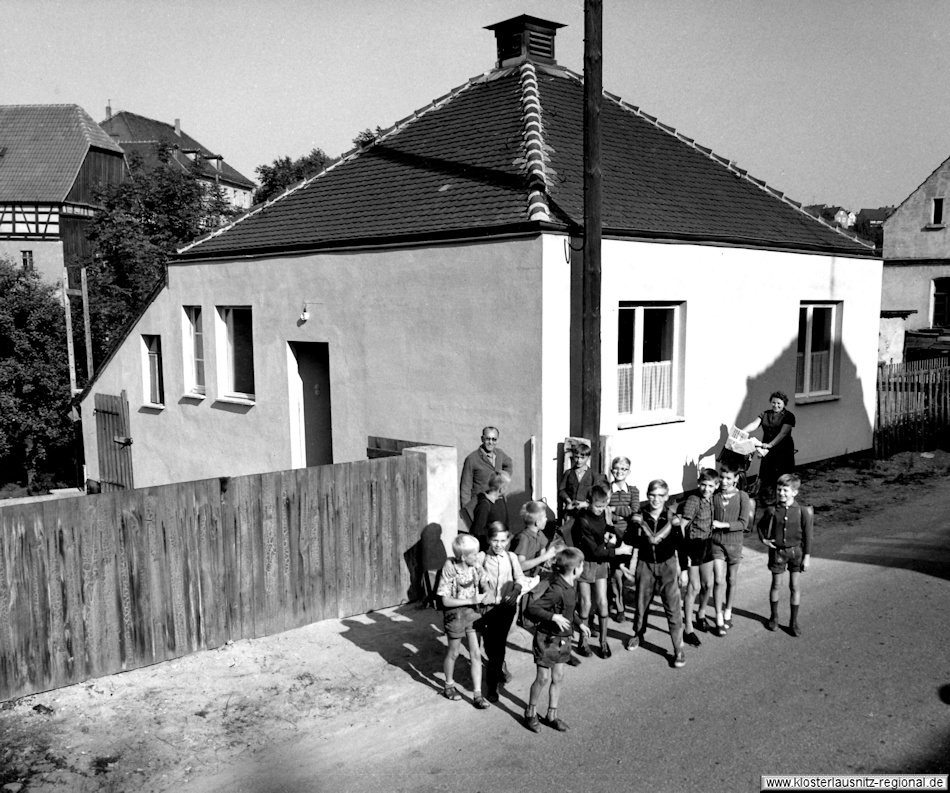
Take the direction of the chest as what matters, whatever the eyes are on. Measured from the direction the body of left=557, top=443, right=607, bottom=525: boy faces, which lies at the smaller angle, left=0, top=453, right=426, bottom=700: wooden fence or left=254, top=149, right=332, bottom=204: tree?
the wooden fence

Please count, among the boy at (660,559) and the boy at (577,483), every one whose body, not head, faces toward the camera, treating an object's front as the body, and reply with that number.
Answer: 2

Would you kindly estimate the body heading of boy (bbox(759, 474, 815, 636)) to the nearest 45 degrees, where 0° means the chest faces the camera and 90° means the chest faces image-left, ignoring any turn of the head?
approximately 0°

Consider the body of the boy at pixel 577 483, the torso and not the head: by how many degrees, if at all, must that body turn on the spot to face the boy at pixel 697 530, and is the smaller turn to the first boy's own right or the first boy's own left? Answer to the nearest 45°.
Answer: approximately 90° to the first boy's own left

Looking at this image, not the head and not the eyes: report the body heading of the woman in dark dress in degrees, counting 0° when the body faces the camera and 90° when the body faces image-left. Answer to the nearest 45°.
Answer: approximately 45°

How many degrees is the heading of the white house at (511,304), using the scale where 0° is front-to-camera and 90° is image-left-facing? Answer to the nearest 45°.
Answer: approximately 45°

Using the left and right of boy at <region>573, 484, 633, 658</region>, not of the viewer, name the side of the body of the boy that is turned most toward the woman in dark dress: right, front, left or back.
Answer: left

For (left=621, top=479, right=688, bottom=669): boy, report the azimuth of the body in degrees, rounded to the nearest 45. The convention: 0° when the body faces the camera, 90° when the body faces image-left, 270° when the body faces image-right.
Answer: approximately 0°

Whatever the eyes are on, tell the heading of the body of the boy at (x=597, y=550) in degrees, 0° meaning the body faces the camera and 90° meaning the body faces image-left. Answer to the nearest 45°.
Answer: approximately 315°
